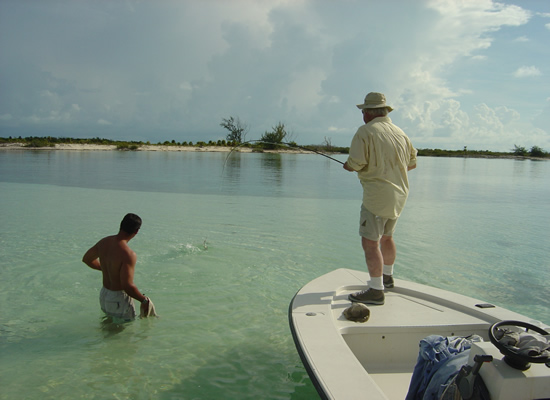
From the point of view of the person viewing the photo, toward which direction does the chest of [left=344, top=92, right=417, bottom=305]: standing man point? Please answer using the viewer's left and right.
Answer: facing away from the viewer and to the left of the viewer

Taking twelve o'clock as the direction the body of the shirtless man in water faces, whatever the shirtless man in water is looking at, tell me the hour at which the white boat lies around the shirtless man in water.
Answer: The white boat is roughly at 3 o'clock from the shirtless man in water.

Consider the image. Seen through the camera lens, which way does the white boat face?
facing away from the viewer and to the left of the viewer

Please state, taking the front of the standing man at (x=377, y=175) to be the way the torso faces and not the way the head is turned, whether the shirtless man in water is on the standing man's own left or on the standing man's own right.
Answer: on the standing man's own left

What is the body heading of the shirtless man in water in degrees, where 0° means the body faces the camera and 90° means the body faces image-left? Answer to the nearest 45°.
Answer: approximately 225°

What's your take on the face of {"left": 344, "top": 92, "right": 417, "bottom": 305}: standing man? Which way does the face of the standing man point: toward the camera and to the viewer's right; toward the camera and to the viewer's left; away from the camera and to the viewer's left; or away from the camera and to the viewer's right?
away from the camera and to the viewer's left

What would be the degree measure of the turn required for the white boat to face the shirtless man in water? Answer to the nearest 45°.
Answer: approximately 45° to its left
